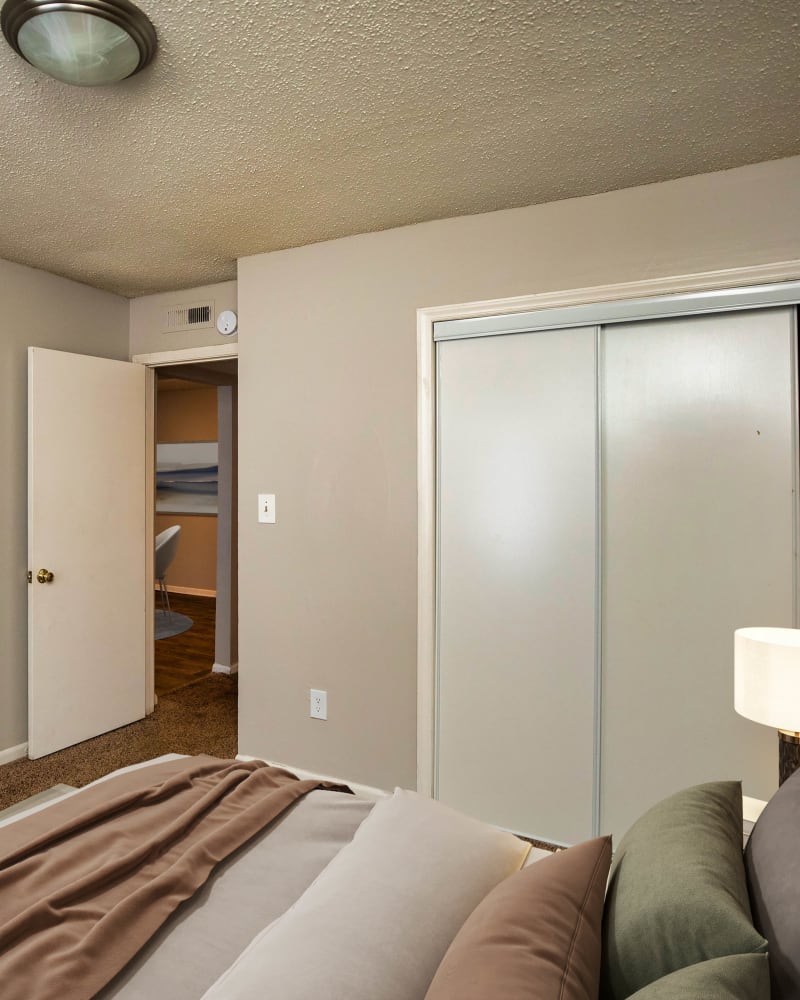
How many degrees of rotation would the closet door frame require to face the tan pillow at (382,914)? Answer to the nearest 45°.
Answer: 0° — it already faces it

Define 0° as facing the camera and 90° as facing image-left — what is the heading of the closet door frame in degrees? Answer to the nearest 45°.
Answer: approximately 0°

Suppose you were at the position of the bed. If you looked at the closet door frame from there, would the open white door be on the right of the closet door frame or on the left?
left

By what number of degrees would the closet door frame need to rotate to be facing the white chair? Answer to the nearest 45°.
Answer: approximately 135° to its right

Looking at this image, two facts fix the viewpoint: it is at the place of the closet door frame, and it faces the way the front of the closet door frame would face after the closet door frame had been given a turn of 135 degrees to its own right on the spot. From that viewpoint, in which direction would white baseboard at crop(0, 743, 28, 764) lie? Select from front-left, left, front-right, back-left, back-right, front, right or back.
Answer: front-left

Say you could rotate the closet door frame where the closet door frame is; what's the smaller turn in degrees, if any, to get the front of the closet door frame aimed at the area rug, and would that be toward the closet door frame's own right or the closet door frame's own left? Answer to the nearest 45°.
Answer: approximately 135° to the closet door frame's own right

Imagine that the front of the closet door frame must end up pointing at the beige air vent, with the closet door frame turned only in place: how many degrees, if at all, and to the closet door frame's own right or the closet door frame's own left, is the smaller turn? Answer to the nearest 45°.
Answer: approximately 90° to the closet door frame's own right

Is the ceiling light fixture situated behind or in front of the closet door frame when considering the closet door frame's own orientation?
in front

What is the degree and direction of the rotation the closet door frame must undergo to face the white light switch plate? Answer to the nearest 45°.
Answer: approximately 90° to its right
